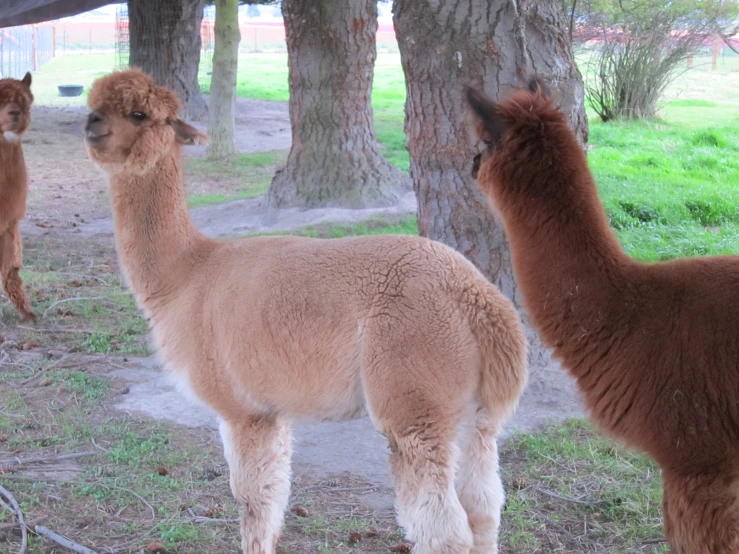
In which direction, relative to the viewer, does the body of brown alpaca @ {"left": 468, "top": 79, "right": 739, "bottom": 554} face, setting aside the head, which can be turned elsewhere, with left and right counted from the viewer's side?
facing to the left of the viewer

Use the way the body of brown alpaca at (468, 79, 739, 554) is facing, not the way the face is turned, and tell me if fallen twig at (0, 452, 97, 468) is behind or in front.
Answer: in front

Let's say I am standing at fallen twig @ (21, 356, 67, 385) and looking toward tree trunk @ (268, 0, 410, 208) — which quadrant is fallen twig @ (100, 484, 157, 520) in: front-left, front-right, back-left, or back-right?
back-right

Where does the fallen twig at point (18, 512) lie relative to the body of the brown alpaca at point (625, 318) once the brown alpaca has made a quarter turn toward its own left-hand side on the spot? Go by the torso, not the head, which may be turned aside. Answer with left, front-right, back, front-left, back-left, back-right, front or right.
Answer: right

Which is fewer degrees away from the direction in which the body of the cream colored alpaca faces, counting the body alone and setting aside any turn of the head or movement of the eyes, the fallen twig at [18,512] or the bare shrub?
the fallen twig

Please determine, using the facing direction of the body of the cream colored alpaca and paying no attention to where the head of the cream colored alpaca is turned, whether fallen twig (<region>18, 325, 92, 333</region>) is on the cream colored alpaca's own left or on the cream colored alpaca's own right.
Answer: on the cream colored alpaca's own right

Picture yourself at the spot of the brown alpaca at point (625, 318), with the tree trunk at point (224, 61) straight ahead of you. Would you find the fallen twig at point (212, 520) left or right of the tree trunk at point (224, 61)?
left

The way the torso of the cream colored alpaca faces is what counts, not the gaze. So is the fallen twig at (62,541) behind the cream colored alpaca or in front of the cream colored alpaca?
in front

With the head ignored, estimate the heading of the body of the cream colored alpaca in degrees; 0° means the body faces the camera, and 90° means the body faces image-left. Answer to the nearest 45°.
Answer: approximately 90°

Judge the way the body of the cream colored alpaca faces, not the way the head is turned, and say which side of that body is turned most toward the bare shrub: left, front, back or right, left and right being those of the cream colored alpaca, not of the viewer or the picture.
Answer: right

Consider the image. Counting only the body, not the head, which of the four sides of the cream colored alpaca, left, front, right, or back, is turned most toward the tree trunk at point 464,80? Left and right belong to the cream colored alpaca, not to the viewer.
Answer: right
